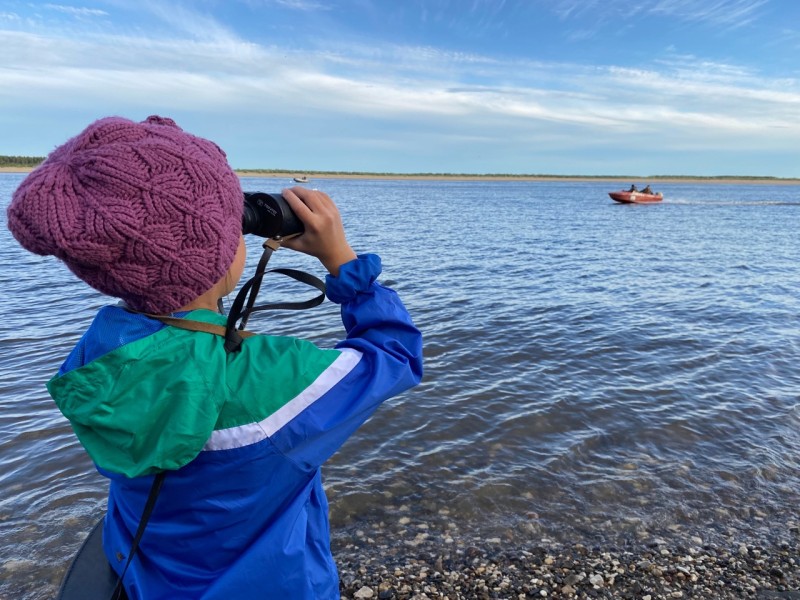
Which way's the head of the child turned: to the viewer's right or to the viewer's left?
to the viewer's right

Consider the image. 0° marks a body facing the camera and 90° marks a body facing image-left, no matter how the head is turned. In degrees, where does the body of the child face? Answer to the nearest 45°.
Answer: approximately 225°
